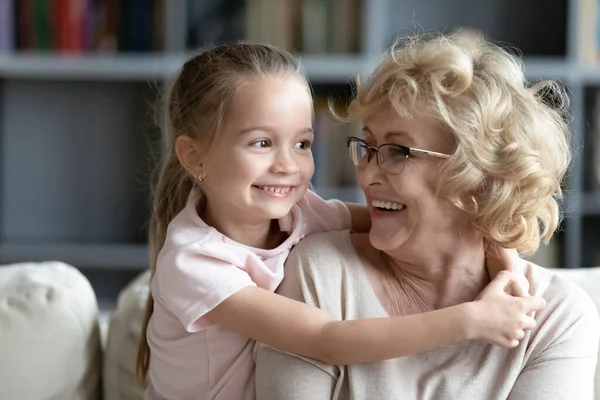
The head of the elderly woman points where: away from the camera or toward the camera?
toward the camera

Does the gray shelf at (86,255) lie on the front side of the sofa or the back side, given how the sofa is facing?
on the back side

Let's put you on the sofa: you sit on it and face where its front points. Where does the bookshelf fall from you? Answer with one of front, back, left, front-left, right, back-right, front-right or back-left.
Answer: back

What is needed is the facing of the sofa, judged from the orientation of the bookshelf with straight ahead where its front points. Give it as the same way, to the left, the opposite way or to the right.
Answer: the same way

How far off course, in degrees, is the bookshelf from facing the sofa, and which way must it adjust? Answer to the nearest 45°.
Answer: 0° — it already faces it

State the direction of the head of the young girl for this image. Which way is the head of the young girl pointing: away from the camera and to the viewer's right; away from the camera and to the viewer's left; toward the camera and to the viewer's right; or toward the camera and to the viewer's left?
toward the camera and to the viewer's right

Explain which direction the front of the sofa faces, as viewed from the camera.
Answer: facing the viewer

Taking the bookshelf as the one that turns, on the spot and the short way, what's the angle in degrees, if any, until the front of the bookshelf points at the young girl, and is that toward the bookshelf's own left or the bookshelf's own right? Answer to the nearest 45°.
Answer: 0° — it already faces them

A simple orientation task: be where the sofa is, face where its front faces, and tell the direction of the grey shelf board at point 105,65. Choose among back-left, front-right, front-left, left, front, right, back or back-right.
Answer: back

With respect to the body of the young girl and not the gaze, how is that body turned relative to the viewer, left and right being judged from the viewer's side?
facing the viewer and to the right of the viewer

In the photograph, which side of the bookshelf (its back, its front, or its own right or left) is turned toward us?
front

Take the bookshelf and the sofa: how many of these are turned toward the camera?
2
